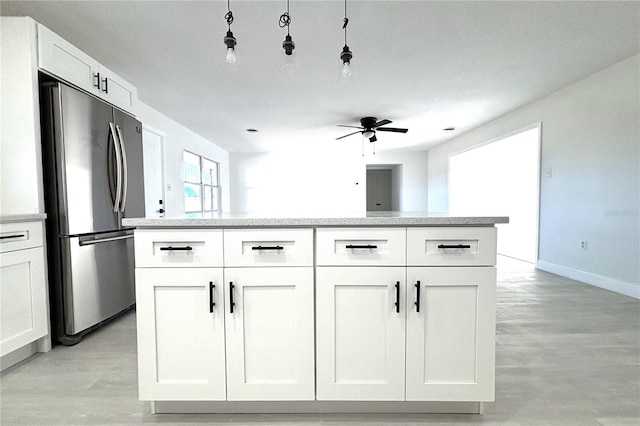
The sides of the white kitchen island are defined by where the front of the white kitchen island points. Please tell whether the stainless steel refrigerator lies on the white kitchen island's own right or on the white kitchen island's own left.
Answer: on the white kitchen island's own right

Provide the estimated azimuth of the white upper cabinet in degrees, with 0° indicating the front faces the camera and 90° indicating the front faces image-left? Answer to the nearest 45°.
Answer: approximately 315°

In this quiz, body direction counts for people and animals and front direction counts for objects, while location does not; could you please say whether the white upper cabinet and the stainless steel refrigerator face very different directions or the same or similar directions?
same or similar directions

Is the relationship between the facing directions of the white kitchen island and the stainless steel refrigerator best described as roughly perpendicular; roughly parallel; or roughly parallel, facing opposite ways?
roughly perpendicular

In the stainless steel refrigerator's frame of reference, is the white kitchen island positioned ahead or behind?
ahead

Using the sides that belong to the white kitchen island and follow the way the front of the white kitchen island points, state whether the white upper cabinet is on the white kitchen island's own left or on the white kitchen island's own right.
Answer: on the white kitchen island's own right

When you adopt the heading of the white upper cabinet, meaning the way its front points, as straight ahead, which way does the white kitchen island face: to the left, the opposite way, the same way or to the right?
to the right

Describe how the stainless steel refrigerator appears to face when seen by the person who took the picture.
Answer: facing the viewer and to the right of the viewer

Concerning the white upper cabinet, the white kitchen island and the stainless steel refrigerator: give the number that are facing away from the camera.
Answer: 0

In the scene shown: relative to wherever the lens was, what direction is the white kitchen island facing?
facing the viewer
